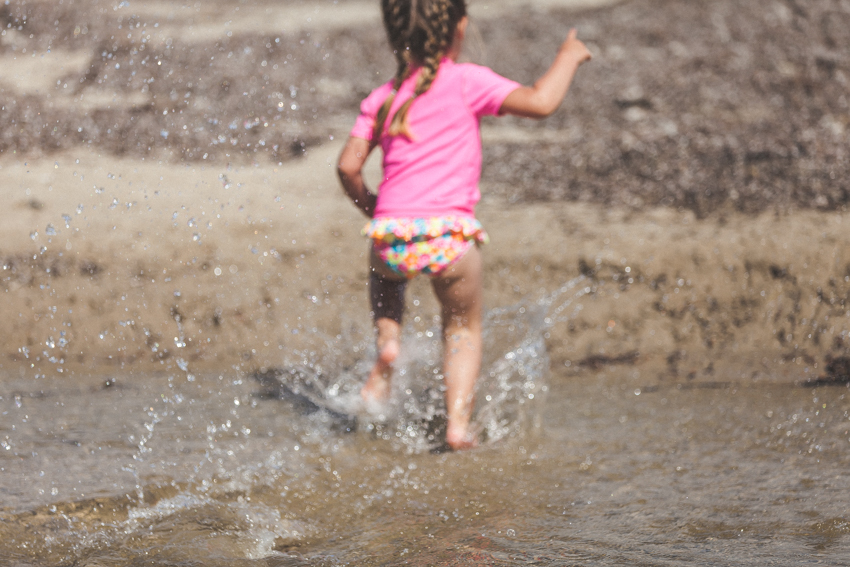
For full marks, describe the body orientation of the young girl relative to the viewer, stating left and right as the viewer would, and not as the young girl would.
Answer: facing away from the viewer
